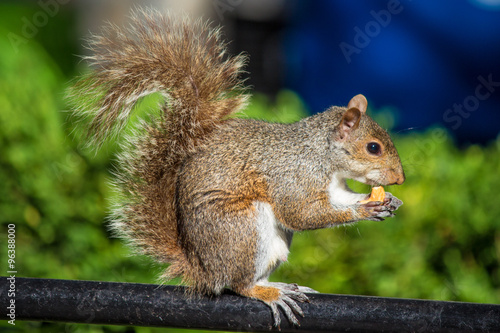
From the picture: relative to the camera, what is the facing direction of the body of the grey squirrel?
to the viewer's right
